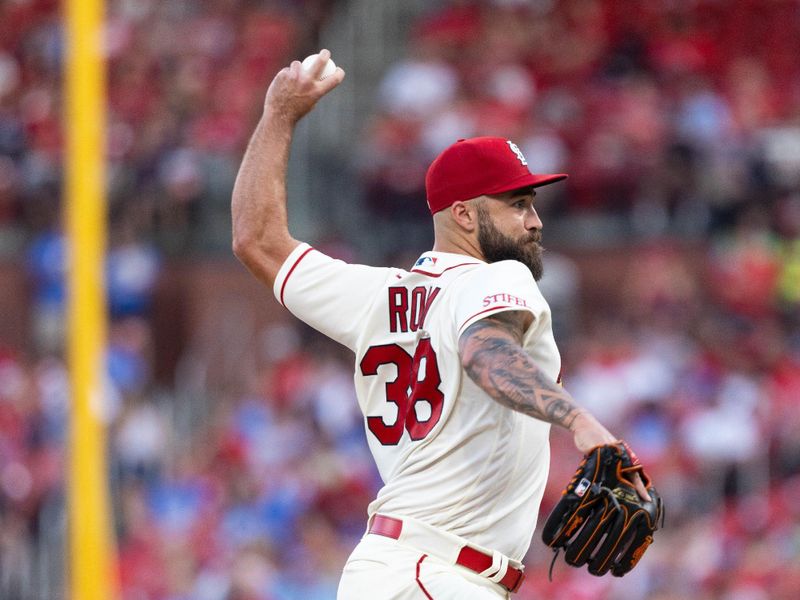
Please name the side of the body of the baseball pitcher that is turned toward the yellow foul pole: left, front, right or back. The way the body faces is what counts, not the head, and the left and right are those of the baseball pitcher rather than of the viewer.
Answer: left

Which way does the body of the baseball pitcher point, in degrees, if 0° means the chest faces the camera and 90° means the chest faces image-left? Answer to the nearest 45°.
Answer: approximately 225°
